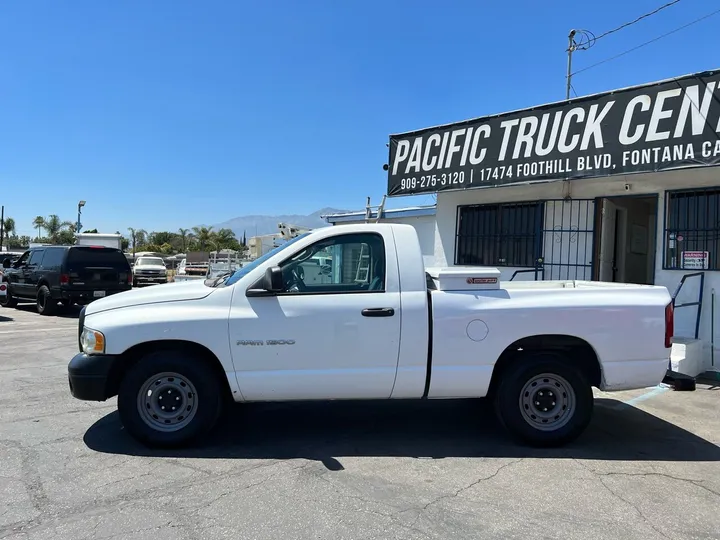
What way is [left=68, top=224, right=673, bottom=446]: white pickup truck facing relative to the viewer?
to the viewer's left

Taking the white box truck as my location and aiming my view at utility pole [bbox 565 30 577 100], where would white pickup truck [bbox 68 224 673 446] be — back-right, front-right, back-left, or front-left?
front-right

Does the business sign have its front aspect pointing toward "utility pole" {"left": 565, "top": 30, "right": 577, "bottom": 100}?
no

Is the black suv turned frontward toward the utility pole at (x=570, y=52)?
no

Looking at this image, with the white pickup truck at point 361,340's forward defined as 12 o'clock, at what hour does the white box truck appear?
The white box truck is roughly at 2 o'clock from the white pickup truck.

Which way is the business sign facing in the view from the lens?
facing the viewer and to the left of the viewer

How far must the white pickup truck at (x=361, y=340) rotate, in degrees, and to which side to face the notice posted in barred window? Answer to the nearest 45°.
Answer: approximately 135° to its right

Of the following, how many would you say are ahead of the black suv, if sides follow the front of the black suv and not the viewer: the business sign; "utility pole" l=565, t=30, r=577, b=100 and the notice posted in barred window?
0

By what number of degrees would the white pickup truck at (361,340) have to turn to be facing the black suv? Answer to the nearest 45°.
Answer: approximately 45° to its right

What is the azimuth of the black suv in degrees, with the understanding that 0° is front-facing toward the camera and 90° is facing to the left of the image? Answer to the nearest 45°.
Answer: approximately 135°

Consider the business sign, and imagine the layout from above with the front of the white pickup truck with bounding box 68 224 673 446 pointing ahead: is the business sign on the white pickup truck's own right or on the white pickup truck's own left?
on the white pickup truck's own right

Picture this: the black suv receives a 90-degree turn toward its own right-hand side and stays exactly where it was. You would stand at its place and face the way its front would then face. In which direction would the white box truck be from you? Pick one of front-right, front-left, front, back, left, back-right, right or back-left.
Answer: front-left

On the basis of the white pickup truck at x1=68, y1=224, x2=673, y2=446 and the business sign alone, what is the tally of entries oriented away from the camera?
0

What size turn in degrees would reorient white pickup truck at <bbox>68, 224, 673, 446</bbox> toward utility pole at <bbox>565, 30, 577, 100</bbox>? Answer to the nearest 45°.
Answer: approximately 135° to its right
